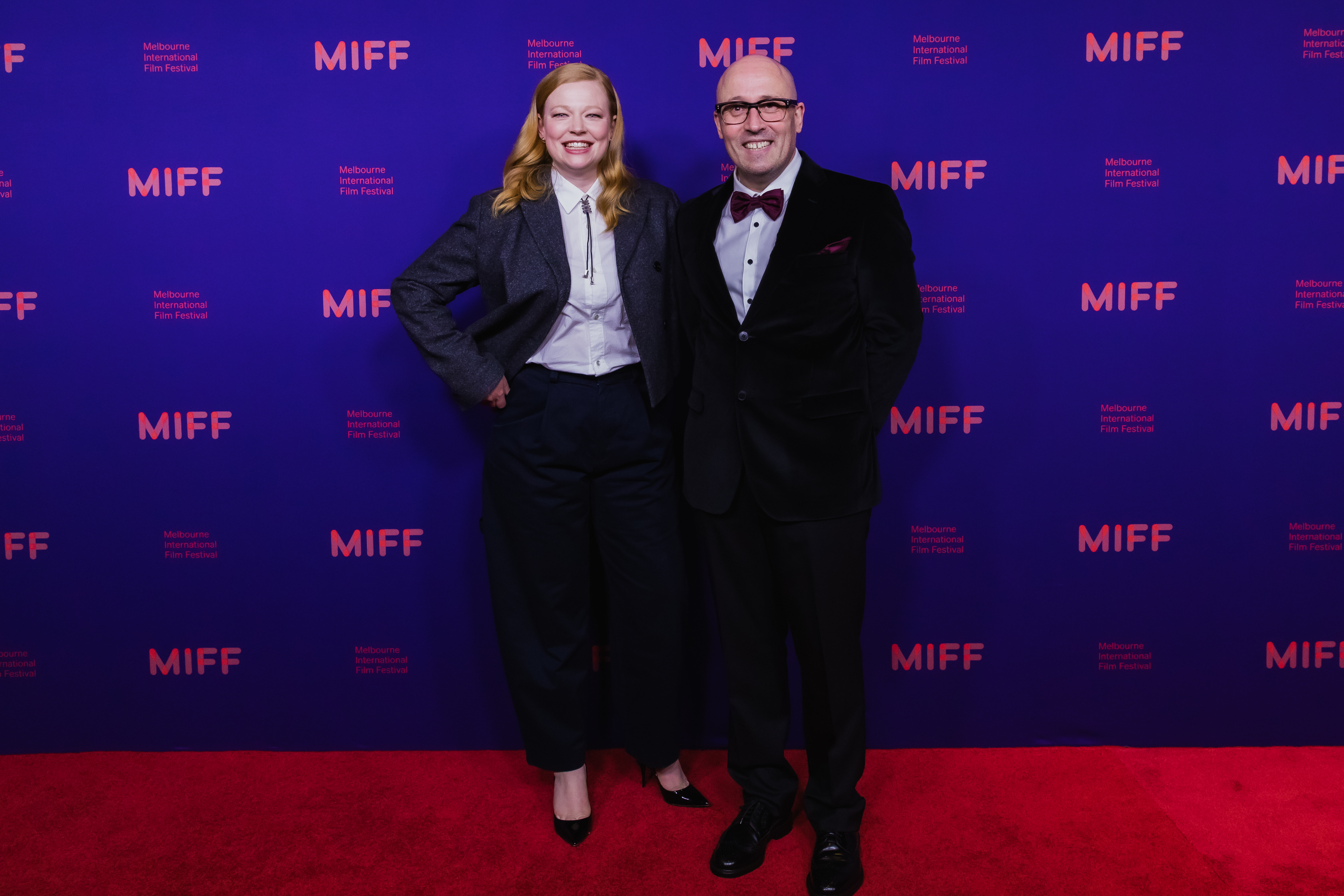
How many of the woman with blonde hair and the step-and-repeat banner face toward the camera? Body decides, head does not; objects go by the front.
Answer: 2

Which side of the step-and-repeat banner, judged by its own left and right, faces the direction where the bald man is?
front

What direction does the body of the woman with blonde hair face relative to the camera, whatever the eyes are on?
toward the camera

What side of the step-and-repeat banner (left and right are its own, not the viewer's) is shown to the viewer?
front

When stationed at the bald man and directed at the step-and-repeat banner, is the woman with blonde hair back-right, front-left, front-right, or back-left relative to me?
front-left
